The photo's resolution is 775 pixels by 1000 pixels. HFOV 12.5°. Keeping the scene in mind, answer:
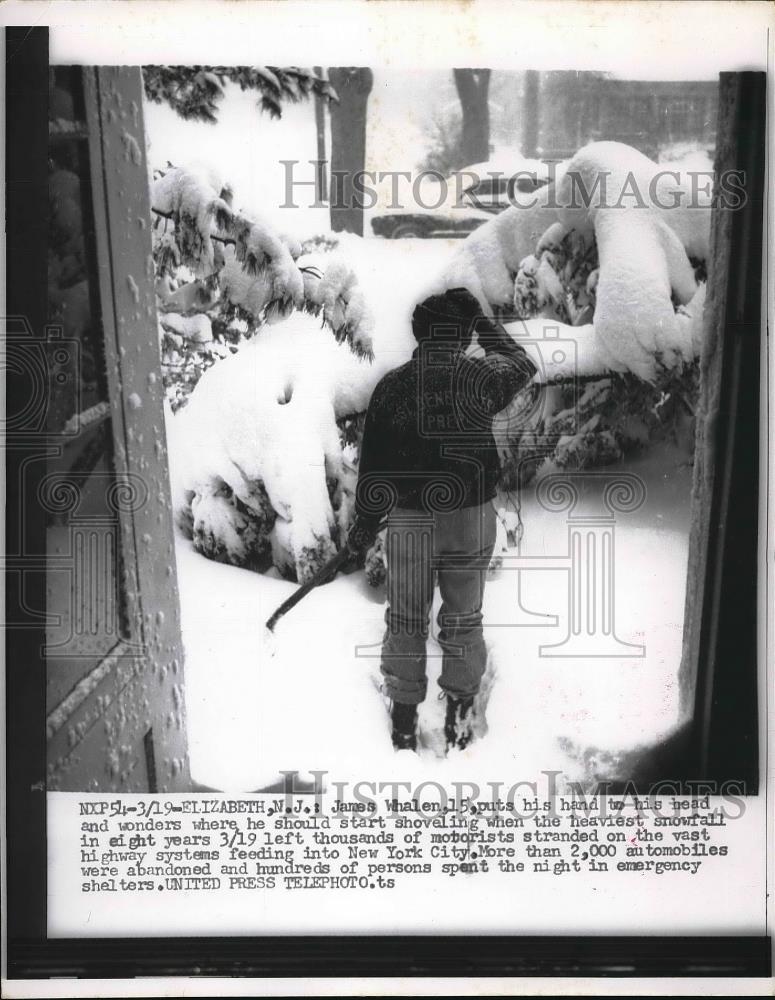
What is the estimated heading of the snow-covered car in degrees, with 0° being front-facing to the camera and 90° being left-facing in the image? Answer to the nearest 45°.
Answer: approximately 90°

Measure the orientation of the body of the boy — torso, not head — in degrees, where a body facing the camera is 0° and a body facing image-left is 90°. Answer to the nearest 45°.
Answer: approximately 180°

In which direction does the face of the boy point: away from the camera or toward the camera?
away from the camera

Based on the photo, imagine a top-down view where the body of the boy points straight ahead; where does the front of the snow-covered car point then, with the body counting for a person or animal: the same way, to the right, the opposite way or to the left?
to the left

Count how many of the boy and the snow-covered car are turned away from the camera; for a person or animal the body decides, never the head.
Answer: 1
